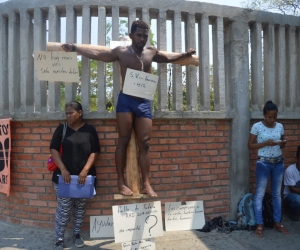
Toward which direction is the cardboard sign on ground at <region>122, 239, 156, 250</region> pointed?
toward the camera

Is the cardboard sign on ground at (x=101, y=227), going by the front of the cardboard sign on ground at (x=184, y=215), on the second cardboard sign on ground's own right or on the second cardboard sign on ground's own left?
on the second cardboard sign on ground's own right

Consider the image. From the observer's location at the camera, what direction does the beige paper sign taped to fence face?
facing the viewer

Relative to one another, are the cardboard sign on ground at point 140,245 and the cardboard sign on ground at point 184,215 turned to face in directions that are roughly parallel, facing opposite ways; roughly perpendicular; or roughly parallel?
roughly parallel

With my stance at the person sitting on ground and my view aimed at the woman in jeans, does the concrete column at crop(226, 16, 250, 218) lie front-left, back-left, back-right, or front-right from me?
front-right

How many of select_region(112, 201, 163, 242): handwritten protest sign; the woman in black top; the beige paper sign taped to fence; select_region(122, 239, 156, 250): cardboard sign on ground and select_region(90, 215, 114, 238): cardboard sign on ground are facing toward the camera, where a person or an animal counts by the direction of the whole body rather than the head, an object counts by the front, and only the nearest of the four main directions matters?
5

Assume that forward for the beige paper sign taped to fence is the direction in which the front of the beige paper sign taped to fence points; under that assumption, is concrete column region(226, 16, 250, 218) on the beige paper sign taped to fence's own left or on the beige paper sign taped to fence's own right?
on the beige paper sign taped to fence's own left

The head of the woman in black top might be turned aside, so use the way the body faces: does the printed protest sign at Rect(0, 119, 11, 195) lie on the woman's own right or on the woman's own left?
on the woman's own right

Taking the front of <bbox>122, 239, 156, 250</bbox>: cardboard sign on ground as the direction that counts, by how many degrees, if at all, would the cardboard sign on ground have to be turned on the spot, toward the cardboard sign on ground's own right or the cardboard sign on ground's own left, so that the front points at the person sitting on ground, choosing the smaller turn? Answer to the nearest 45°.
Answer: approximately 135° to the cardboard sign on ground's own left

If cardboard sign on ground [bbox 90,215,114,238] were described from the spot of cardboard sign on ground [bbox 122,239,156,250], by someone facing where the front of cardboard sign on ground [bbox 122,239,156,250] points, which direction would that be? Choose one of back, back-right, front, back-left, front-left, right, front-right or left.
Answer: back-right

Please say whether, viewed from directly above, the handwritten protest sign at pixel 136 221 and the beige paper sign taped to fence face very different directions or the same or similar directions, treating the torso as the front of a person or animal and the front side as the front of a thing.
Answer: same or similar directions

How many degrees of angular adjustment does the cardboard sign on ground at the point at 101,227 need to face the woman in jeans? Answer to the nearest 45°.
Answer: approximately 90° to its left

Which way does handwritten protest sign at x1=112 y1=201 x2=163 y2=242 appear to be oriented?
toward the camera

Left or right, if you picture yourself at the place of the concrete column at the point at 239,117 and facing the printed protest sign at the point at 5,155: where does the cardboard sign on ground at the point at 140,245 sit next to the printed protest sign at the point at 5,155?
left

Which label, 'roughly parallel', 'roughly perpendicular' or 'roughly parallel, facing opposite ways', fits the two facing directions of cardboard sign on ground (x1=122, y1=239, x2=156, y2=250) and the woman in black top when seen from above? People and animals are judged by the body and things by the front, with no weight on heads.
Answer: roughly parallel
